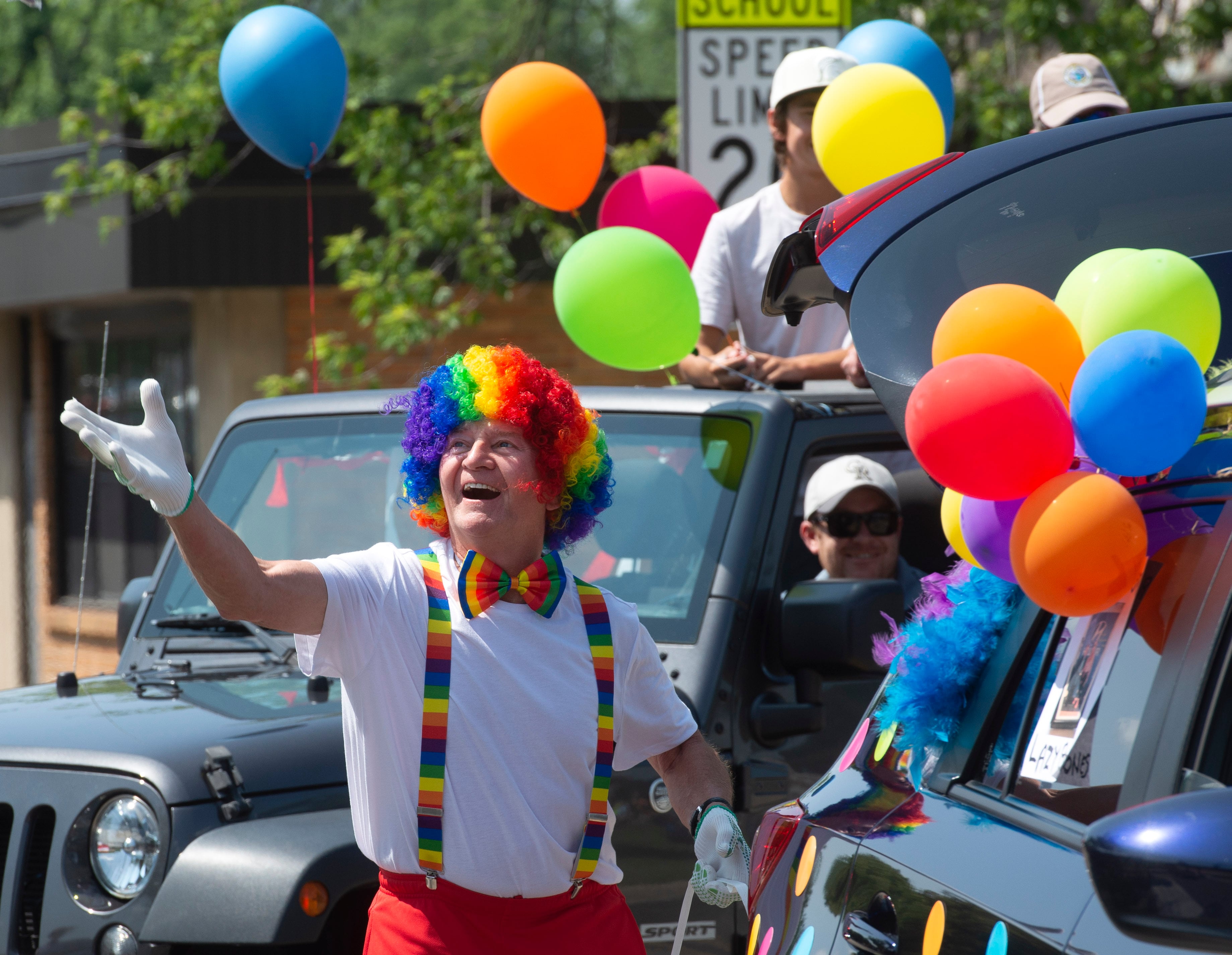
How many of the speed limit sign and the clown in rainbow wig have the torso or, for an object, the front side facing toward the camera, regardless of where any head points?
2

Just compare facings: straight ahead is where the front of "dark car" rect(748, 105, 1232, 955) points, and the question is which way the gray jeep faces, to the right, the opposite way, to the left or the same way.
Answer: to the right

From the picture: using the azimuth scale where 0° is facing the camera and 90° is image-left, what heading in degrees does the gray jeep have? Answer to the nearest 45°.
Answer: approximately 45°

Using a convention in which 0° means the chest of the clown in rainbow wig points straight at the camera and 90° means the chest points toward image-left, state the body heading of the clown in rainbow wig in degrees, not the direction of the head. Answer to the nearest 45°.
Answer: approximately 0°

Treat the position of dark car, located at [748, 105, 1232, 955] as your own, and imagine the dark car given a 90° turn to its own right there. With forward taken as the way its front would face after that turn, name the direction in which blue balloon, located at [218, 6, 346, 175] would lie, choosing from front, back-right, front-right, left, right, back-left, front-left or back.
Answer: right

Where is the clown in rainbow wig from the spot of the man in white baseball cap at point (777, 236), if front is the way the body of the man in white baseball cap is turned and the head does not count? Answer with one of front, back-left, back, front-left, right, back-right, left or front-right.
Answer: front-right

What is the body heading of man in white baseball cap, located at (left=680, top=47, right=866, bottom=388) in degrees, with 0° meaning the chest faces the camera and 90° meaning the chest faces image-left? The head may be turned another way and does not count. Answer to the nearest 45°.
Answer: approximately 315°

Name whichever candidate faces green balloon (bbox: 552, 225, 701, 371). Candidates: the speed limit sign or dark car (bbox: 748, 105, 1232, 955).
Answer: the speed limit sign

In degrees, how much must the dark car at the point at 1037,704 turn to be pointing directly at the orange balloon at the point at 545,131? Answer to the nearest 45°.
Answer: approximately 180°

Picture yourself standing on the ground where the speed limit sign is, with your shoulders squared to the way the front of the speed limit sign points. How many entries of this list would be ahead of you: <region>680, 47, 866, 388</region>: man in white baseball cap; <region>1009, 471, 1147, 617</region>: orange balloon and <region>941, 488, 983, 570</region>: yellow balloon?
3
